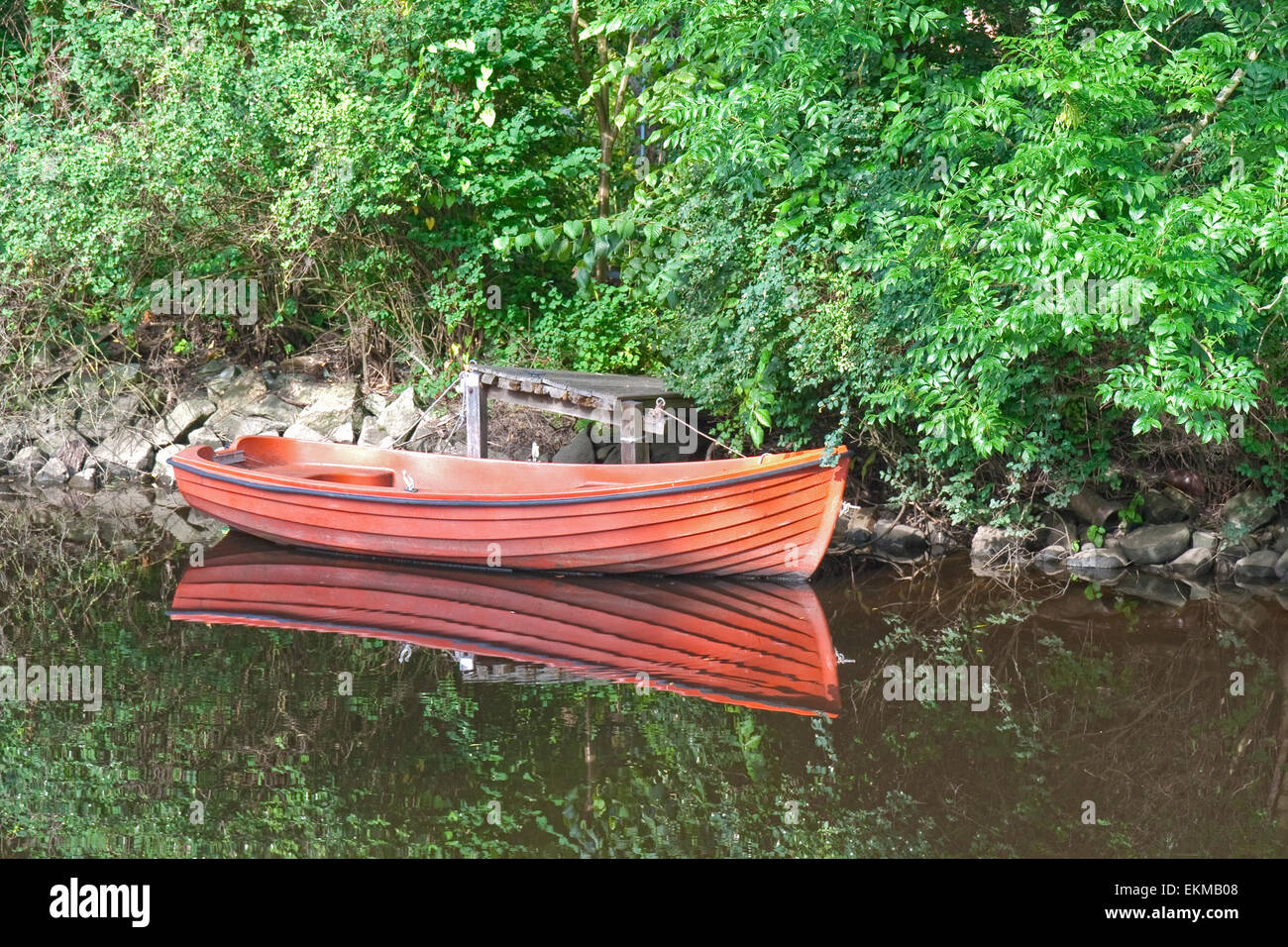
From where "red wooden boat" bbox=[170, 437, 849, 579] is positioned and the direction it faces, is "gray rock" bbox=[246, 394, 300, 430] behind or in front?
behind

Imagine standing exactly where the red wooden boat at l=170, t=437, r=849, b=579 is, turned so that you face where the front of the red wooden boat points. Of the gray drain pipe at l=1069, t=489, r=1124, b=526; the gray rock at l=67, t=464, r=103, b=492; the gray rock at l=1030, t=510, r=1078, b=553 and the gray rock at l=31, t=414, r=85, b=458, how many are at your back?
2

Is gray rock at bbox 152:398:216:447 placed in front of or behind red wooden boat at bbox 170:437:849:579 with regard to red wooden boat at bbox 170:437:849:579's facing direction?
behind

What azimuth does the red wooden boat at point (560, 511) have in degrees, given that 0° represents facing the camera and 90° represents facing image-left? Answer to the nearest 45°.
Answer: approximately 315°

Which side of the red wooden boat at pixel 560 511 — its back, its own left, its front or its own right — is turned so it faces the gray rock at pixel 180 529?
back

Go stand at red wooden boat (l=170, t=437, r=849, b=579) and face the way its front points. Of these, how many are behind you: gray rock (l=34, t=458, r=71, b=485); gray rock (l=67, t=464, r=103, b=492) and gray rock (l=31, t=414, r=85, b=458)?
3

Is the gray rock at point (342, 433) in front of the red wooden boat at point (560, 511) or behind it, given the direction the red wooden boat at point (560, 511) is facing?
behind

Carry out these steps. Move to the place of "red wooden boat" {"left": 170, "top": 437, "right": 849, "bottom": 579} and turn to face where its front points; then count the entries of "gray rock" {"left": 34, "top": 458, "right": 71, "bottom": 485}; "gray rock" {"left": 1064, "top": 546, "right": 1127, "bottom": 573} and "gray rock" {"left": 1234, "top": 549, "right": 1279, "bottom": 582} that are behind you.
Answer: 1

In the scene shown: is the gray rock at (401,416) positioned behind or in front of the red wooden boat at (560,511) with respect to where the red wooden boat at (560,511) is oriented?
behind

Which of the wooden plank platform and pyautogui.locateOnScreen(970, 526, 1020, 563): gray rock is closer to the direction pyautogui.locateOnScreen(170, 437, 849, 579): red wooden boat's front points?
the gray rock

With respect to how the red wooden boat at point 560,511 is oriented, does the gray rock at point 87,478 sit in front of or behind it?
behind

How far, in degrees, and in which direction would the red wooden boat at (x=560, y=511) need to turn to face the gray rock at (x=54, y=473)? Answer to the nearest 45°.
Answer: approximately 180°

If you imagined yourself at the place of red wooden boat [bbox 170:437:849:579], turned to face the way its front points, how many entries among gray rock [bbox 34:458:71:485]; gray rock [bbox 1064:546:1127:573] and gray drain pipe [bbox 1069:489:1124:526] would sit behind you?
1
